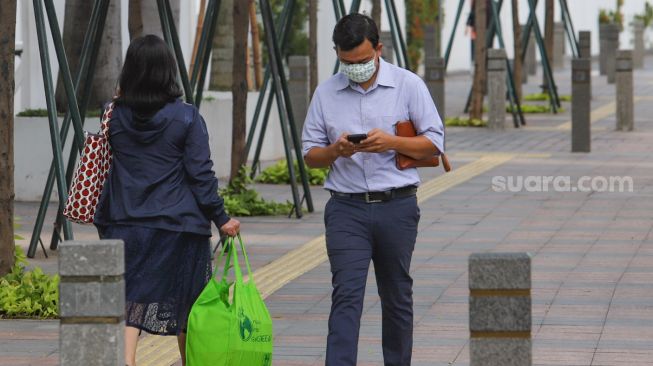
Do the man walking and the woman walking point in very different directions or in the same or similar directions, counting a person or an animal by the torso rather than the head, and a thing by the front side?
very different directions

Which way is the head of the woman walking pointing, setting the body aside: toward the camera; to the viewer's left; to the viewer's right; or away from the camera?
away from the camera

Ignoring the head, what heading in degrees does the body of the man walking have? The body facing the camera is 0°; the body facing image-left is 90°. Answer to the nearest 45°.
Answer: approximately 0°

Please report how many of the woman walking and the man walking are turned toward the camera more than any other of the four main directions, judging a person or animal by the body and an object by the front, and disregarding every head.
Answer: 1

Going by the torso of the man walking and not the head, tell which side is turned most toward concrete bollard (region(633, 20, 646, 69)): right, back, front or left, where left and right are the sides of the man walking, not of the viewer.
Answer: back

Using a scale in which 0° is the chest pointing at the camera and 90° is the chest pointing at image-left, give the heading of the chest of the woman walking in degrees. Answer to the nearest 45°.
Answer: approximately 180°

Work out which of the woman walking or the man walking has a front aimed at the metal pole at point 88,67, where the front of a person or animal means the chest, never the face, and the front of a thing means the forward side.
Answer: the woman walking

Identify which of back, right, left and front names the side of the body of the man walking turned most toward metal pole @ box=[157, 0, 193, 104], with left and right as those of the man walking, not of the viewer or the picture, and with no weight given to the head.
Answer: back

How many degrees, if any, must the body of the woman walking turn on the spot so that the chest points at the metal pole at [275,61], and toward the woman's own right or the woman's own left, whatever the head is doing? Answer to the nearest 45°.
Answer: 0° — they already face it

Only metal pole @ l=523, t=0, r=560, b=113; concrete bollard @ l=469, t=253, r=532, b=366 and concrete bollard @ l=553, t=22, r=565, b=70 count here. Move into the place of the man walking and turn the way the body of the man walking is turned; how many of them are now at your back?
2

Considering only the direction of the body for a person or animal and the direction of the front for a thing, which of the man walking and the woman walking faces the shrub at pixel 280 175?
the woman walking

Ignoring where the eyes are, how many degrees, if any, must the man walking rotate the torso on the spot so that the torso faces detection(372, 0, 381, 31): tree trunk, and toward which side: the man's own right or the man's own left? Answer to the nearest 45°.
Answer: approximately 180°

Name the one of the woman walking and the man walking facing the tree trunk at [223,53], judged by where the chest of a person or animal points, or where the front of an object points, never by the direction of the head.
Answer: the woman walking

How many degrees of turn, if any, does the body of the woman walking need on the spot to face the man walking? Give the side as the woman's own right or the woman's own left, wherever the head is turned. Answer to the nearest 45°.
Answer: approximately 90° to the woman's own right
